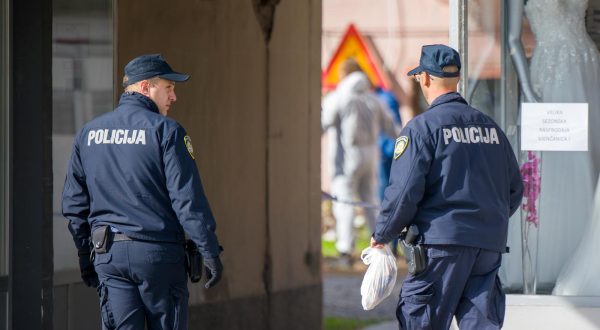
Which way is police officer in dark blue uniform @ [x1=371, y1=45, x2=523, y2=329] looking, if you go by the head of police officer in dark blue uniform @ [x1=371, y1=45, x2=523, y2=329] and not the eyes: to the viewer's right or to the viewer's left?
to the viewer's left

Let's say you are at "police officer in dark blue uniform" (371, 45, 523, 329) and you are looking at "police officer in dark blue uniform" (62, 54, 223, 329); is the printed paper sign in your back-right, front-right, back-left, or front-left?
back-right

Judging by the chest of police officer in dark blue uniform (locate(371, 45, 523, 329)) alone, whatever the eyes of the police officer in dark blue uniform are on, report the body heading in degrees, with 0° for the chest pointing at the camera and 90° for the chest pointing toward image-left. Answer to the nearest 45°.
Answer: approximately 135°

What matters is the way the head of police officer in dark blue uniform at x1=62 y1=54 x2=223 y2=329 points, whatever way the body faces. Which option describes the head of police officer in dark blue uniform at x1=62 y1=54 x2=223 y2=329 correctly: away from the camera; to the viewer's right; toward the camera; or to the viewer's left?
to the viewer's right
